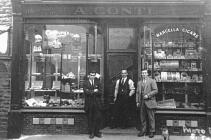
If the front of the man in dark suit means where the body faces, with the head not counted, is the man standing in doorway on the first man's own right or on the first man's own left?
on the first man's own left

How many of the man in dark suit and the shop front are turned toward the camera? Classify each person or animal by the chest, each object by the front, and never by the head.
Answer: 2

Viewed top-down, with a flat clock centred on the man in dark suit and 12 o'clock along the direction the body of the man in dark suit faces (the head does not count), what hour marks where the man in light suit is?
The man in light suit is roughly at 9 o'clock from the man in dark suit.
